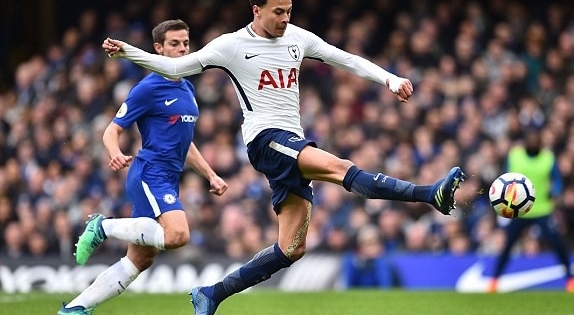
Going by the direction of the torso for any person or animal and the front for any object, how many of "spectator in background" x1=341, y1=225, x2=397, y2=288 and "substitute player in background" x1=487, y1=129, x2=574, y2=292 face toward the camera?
2

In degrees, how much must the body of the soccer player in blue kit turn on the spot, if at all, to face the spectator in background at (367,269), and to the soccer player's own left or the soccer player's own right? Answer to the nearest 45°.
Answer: approximately 90° to the soccer player's own left

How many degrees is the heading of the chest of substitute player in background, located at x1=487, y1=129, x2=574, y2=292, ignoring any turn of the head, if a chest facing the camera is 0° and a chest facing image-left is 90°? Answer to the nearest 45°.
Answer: approximately 0°

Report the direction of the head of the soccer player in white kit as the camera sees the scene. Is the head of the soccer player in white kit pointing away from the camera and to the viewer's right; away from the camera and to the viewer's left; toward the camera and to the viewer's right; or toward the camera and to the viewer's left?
toward the camera and to the viewer's right

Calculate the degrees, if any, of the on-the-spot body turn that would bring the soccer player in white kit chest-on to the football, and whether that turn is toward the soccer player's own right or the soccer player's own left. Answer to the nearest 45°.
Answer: approximately 45° to the soccer player's own left

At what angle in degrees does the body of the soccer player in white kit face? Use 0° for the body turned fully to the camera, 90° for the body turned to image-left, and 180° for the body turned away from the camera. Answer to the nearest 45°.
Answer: approximately 315°

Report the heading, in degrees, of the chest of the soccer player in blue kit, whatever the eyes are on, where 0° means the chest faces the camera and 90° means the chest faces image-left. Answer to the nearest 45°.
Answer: approximately 315°

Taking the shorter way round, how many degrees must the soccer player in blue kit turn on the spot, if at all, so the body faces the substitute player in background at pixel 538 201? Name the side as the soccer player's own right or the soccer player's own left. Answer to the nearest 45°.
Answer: approximately 90° to the soccer player's own left

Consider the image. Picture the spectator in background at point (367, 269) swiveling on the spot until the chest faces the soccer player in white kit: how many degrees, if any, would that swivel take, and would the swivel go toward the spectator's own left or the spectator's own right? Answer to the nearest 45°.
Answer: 0° — they already face them

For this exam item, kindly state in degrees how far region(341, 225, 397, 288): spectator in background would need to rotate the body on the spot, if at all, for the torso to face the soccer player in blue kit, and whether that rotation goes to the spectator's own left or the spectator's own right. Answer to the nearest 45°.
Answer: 0° — they already face them

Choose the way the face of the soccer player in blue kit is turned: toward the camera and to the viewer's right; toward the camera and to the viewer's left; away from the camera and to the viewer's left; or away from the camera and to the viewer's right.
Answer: toward the camera and to the viewer's right

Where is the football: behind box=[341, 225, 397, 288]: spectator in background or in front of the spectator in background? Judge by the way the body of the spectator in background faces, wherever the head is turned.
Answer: in front

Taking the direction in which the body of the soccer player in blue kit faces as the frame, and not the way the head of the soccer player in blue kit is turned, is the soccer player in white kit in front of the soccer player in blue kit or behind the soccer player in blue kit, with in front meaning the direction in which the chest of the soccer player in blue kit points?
in front
